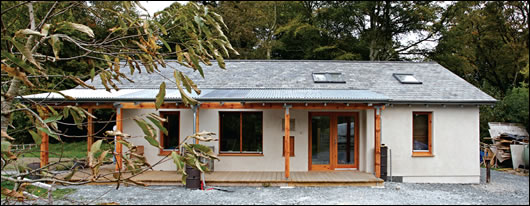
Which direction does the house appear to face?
toward the camera
